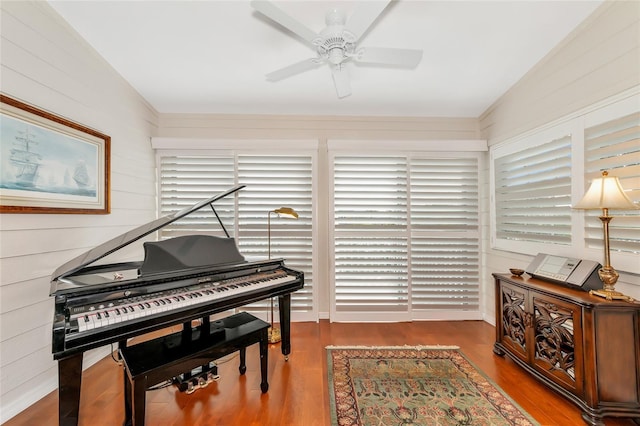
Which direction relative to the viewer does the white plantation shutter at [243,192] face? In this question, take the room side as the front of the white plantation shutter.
toward the camera

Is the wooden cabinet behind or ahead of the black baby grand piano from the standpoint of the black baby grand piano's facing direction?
ahead

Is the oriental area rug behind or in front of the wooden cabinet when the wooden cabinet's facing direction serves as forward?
in front

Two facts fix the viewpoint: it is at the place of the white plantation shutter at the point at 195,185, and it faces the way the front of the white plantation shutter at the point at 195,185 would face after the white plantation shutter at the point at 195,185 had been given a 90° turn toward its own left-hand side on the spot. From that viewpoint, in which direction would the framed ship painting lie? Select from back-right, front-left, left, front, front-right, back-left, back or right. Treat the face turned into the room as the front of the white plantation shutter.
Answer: back-right

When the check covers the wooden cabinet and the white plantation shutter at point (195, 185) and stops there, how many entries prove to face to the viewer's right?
0

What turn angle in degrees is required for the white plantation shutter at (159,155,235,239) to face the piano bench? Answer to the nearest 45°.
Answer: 0° — it already faces it

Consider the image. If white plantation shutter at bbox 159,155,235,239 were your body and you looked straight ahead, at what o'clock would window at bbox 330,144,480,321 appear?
The window is roughly at 10 o'clock from the white plantation shutter.

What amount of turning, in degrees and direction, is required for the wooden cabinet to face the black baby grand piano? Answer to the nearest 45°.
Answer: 0° — it already faces it

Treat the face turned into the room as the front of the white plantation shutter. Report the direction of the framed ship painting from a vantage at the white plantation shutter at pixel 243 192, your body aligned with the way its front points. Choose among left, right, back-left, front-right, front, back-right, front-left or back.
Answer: front-right

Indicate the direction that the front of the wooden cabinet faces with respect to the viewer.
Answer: facing the viewer and to the left of the viewer

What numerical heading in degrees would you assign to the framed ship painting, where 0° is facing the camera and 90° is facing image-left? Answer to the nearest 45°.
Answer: approximately 315°

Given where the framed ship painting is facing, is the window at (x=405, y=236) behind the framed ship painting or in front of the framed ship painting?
in front

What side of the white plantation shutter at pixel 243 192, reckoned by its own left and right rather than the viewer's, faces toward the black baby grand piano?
front

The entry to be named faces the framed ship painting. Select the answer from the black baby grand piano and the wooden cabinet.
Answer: the wooden cabinet

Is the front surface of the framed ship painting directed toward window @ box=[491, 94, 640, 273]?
yes

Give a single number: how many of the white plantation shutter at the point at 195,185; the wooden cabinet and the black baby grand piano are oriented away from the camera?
0
